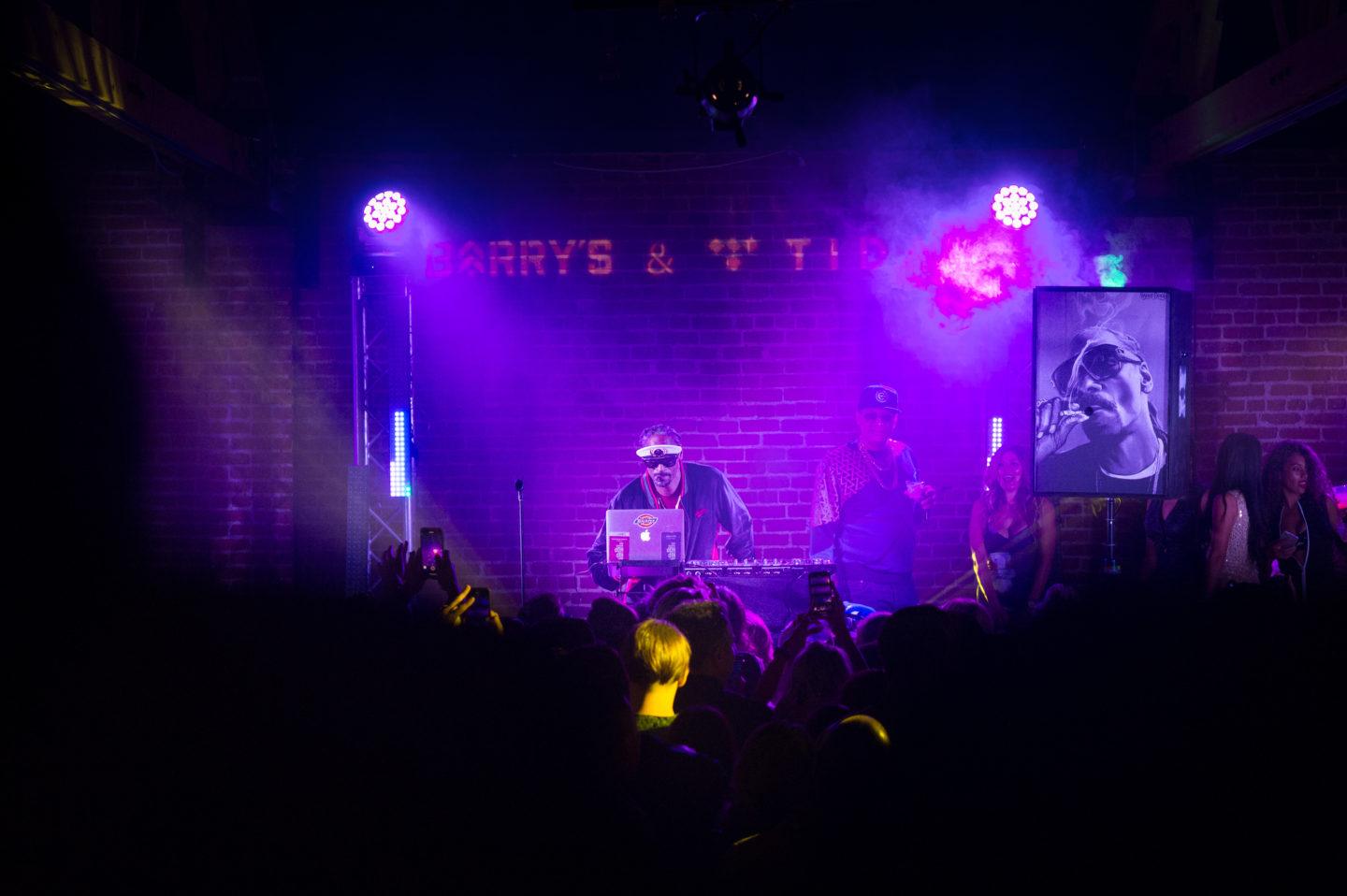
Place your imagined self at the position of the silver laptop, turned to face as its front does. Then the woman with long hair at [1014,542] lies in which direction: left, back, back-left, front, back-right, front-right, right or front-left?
right

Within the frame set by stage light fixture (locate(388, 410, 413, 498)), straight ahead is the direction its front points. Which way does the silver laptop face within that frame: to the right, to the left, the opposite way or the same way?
the opposite way

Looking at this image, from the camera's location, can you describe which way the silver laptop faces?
facing away from the viewer

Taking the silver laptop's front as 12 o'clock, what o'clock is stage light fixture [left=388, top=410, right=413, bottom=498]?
The stage light fixture is roughly at 10 o'clock from the silver laptop.

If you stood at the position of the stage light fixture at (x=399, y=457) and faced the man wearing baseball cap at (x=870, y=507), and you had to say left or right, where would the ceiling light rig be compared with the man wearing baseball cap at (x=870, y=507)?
right

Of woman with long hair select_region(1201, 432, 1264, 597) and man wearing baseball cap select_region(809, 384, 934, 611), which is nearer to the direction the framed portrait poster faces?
the woman with long hair

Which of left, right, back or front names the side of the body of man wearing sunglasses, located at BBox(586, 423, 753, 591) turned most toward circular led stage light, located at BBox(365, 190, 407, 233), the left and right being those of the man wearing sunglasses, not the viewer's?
right
